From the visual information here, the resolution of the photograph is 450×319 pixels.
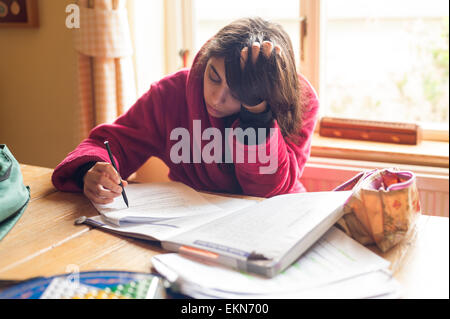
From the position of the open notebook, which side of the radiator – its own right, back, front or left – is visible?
front

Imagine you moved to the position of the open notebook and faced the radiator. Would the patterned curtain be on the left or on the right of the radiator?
left

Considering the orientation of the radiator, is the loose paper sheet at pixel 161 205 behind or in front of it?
in front

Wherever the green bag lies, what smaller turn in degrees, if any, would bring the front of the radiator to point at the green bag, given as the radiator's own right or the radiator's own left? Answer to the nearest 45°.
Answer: approximately 45° to the radiator's own right

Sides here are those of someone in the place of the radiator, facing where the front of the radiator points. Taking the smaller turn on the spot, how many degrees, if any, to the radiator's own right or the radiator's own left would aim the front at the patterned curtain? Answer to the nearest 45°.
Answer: approximately 90° to the radiator's own right

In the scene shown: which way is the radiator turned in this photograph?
toward the camera

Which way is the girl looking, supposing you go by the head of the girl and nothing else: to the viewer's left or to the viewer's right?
to the viewer's left

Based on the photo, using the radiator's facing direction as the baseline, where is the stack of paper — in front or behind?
in front
